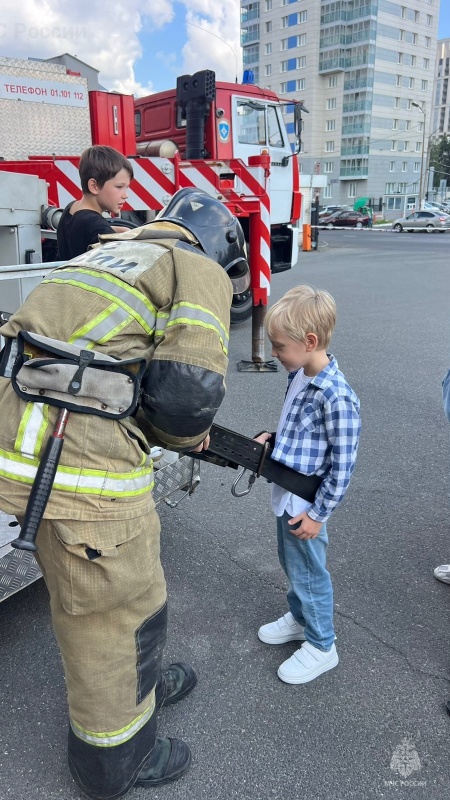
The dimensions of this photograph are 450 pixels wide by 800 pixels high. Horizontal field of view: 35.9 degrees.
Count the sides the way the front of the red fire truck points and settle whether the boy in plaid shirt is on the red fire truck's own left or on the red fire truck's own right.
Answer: on the red fire truck's own right

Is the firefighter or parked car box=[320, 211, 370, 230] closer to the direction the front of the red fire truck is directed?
the parked car

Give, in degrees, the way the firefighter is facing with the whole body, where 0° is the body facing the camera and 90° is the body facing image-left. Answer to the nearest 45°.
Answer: approximately 225°

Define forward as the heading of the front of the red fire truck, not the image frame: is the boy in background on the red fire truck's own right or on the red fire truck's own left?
on the red fire truck's own right

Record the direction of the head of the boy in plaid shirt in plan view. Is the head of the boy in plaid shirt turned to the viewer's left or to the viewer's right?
to the viewer's left

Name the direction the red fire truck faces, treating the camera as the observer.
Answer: facing away from the viewer and to the right of the viewer

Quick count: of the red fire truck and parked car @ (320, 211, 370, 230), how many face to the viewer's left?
1

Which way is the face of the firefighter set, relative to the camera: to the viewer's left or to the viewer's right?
to the viewer's right

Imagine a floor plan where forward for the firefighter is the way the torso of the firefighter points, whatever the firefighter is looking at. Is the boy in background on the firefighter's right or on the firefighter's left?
on the firefighter's left

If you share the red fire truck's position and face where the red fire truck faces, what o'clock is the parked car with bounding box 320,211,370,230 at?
The parked car is roughly at 11 o'clock from the red fire truck.

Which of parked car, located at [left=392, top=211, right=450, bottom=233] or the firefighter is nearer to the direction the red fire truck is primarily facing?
the parked car

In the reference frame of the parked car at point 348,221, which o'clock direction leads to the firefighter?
The firefighter is roughly at 9 o'clock from the parked car.

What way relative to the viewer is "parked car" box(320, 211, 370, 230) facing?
to the viewer's left
